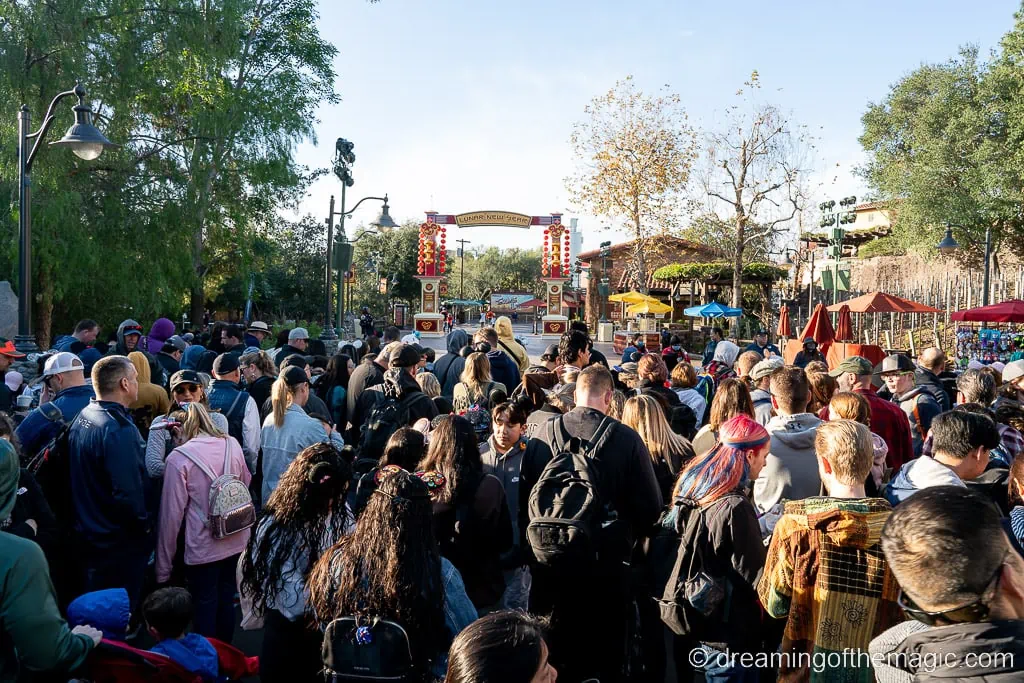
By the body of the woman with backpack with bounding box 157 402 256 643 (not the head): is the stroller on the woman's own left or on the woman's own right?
on the woman's own left

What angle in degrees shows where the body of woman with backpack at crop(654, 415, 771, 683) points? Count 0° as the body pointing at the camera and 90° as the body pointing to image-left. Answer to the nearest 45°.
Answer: approximately 225°

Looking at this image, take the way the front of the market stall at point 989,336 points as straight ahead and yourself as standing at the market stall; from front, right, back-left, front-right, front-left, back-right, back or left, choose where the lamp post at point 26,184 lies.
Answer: front-right

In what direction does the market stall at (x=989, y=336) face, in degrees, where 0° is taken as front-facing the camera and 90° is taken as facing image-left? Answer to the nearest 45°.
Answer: approximately 0°

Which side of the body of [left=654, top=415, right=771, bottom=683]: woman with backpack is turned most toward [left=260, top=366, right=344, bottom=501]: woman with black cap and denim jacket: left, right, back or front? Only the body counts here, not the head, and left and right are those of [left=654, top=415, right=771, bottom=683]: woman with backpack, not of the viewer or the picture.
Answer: left

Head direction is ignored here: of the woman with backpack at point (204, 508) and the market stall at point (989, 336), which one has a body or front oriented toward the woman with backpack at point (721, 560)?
the market stall

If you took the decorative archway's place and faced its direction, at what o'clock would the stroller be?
The stroller is roughly at 12 o'clock from the decorative archway.

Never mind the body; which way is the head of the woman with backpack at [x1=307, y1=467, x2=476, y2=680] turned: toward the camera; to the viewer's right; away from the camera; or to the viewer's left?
away from the camera

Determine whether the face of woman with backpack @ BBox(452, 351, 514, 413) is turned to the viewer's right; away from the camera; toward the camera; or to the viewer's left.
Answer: away from the camera

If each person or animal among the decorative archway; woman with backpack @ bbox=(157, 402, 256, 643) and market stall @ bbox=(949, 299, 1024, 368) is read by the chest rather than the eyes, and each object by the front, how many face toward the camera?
2
